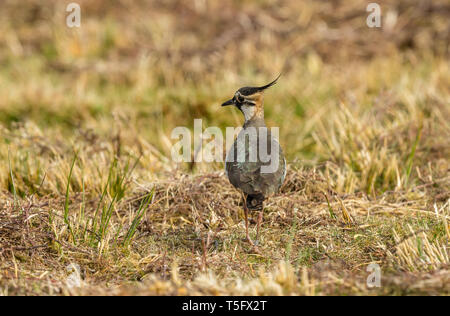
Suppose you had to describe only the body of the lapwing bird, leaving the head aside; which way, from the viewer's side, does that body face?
away from the camera
